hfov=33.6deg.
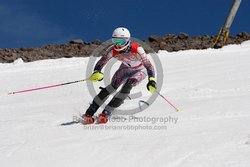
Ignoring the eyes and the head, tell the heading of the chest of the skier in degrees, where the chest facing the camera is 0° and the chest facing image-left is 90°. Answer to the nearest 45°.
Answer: approximately 0°
